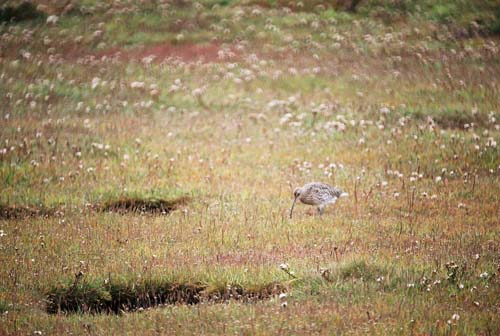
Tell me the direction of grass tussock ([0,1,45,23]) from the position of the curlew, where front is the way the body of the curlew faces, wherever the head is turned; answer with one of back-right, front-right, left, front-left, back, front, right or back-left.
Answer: front-right

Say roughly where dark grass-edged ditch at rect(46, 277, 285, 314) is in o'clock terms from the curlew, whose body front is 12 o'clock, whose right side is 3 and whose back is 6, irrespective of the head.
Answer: The dark grass-edged ditch is roughly at 10 o'clock from the curlew.

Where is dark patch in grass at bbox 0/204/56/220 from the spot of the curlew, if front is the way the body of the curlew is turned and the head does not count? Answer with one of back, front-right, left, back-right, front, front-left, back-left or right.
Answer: front

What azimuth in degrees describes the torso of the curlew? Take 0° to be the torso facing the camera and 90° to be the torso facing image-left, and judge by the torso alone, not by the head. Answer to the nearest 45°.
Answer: approximately 90°
